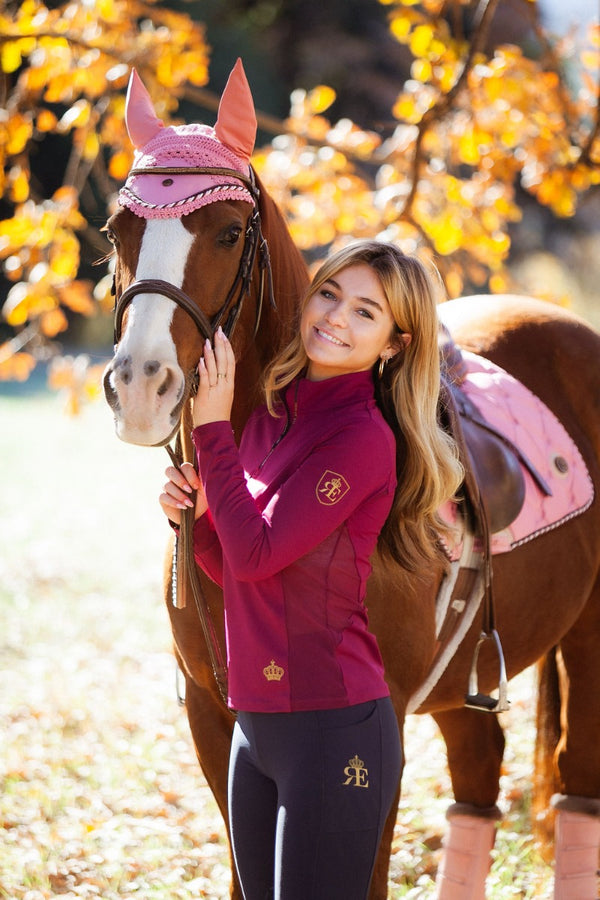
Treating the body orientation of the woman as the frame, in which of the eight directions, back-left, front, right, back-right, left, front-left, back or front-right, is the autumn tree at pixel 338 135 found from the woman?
back-right

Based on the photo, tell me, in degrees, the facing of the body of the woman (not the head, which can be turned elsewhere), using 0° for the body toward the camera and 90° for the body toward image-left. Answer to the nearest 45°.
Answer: approximately 45°

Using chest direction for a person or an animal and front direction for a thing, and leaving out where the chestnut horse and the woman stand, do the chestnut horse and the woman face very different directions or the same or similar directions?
same or similar directions

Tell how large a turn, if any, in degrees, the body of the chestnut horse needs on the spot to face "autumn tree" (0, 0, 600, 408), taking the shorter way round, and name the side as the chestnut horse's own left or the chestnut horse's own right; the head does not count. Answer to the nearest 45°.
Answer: approximately 135° to the chestnut horse's own right

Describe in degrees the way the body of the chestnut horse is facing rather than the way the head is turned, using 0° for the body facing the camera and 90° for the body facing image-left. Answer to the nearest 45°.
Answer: approximately 45°
